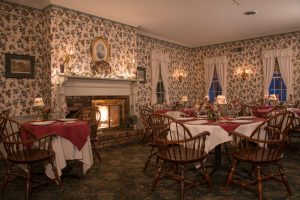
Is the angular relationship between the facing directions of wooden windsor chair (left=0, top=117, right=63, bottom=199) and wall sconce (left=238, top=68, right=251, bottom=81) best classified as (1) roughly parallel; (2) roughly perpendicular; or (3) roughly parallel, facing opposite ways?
roughly parallel, facing opposite ways

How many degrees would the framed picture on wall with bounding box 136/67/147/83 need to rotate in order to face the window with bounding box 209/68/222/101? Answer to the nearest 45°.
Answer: approximately 90° to its left

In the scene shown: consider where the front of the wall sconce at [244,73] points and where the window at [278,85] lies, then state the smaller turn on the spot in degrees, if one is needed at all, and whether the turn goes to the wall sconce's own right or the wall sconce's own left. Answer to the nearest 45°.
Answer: approximately 90° to the wall sconce's own left

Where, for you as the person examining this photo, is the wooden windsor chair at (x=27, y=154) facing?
facing away from the viewer and to the right of the viewer

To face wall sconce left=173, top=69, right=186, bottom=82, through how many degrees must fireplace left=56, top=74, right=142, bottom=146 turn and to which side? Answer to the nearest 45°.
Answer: approximately 90° to its left

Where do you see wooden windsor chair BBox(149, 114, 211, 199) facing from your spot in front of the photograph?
facing away from the viewer and to the right of the viewer

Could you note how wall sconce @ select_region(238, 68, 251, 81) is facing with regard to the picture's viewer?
facing the viewer

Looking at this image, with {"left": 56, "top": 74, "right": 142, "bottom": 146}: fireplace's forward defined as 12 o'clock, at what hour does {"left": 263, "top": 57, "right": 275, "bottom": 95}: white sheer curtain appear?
The white sheer curtain is roughly at 10 o'clock from the fireplace.

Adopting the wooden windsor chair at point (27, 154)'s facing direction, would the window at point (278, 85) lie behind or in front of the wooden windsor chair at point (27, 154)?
in front

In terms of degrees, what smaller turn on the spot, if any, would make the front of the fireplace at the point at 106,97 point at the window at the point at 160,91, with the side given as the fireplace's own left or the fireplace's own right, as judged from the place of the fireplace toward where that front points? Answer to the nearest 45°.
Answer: approximately 90° to the fireplace's own left

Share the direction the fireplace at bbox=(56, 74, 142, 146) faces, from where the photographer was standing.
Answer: facing the viewer and to the right of the viewer

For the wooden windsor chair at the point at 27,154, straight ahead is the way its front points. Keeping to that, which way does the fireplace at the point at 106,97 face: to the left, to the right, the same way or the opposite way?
to the right

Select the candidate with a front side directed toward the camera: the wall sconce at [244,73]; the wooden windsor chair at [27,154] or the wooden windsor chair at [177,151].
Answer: the wall sconce

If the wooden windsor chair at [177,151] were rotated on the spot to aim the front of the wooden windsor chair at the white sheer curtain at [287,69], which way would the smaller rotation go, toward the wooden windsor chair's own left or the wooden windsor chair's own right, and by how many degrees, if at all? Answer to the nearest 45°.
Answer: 0° — it already faces it

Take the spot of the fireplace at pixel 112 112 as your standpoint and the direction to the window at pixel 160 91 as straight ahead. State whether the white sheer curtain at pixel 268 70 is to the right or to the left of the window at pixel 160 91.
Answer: right

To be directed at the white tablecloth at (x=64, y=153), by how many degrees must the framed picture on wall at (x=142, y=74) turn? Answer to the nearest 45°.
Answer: approximately 45° to its right
